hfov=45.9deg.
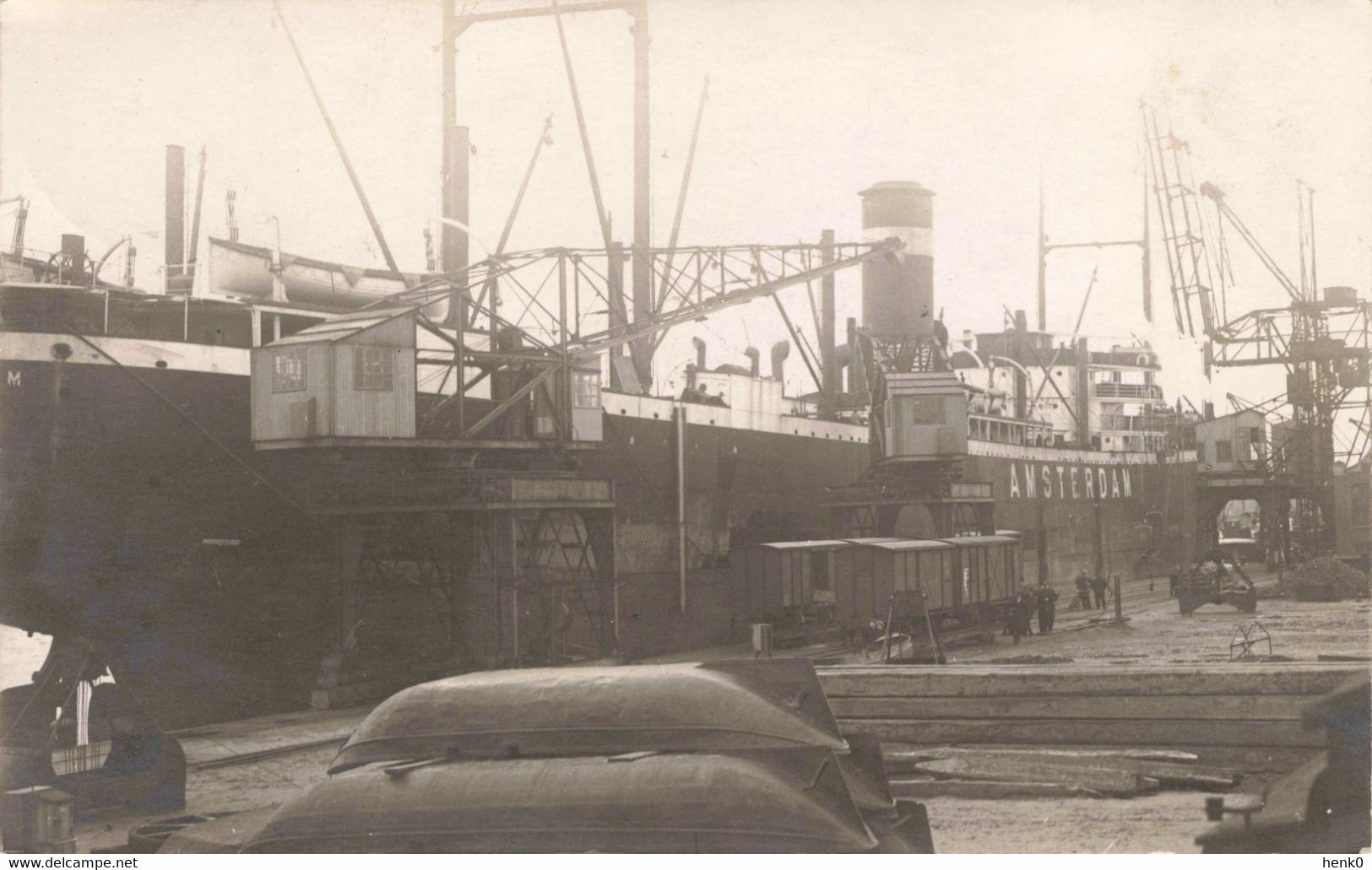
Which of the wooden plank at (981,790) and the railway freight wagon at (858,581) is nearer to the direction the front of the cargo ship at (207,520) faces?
the railway freight wagon

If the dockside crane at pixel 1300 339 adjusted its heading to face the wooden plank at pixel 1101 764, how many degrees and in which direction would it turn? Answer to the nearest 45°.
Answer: approximately 90° to its left

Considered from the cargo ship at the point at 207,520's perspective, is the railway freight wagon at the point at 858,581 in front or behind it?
in front

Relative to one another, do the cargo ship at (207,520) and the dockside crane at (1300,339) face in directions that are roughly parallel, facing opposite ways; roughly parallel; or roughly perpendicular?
roughly perpendicular

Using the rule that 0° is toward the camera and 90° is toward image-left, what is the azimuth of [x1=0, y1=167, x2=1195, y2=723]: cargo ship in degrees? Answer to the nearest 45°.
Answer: approximately 225°

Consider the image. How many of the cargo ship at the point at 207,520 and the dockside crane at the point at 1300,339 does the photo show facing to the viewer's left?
1

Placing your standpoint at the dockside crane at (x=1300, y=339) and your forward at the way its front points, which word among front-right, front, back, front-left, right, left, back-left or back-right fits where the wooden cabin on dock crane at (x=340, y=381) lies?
front-left

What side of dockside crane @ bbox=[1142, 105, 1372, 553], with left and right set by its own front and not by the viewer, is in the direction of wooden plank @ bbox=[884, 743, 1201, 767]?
left

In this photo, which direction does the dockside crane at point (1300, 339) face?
to the viewer's left
